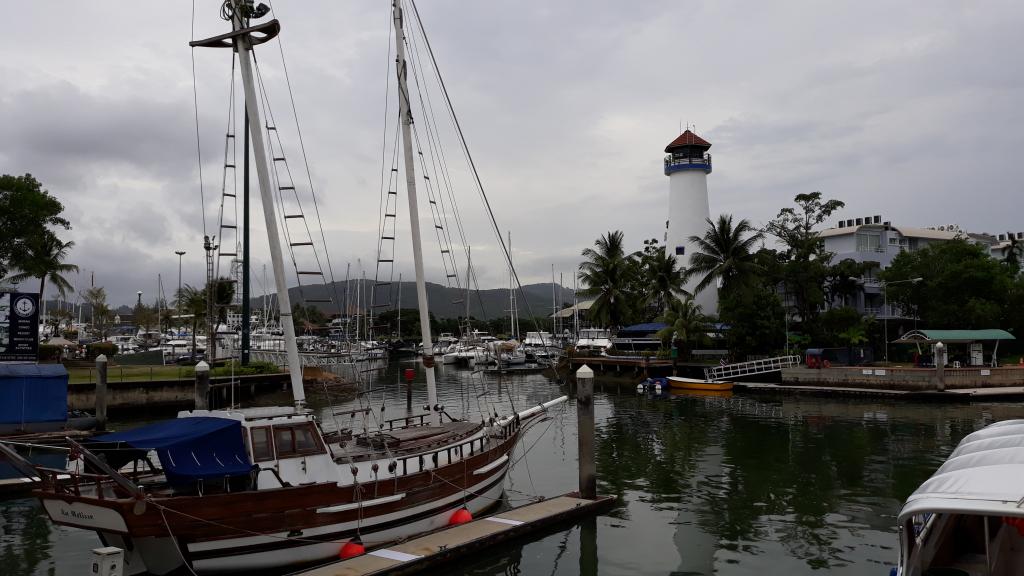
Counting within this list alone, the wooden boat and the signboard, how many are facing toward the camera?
1

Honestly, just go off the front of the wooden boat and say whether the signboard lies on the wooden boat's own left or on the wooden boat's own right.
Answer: on the wooden boat's own left

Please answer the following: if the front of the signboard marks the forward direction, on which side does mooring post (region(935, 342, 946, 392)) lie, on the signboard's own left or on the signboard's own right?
on the signboard's own left

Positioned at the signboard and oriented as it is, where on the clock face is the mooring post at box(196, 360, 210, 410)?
The mooring post is roughly at 11 o'clock from the signboard.

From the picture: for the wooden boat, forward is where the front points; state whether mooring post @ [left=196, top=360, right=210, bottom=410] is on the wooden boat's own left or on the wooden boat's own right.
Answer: on the wooden boat's own left

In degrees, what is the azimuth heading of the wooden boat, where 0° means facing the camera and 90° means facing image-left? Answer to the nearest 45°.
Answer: approximately 225°

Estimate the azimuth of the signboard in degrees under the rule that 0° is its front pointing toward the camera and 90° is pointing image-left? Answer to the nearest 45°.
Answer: approximately 0°
